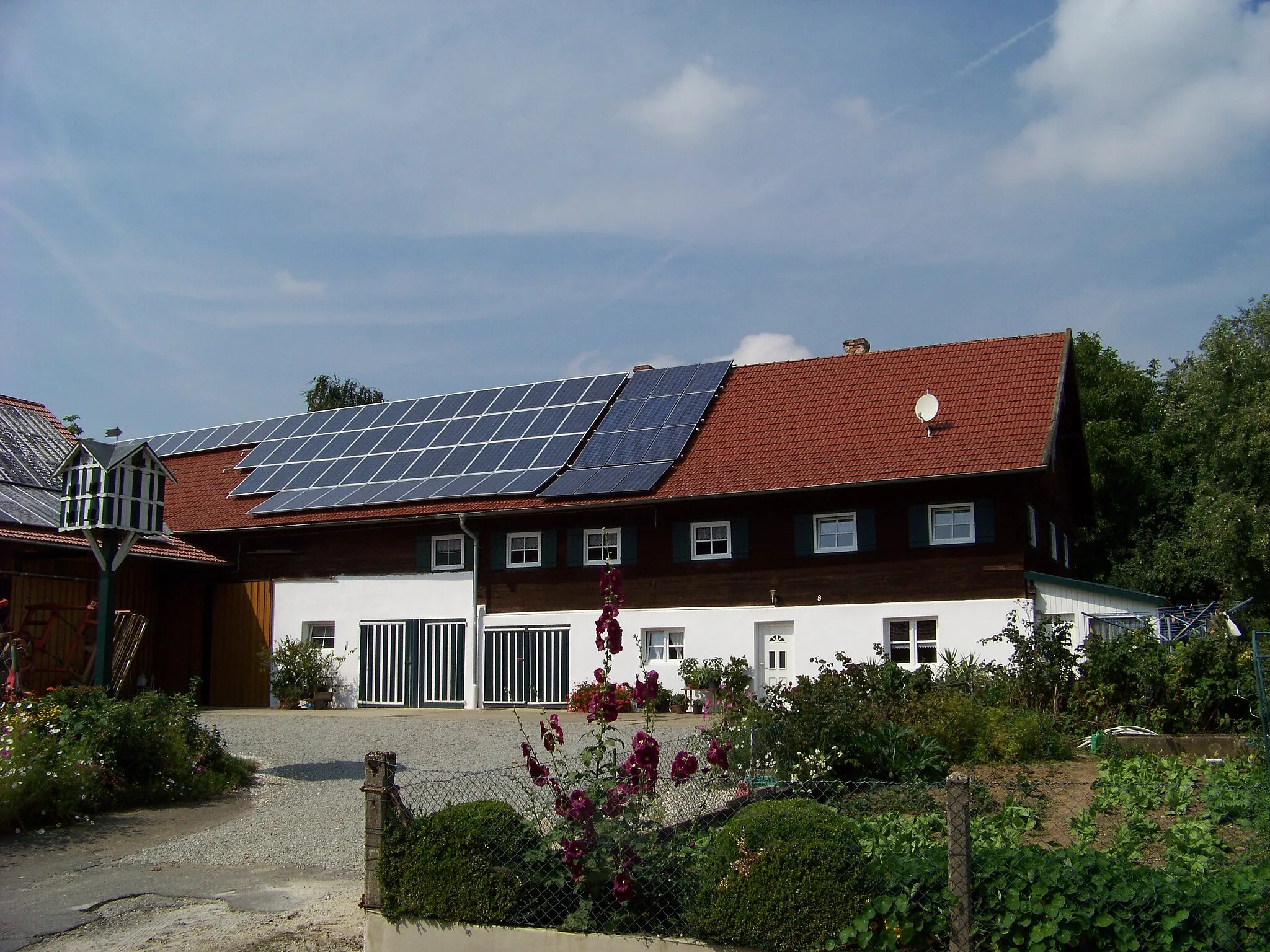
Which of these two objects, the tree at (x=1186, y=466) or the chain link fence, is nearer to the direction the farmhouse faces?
the chain link fence

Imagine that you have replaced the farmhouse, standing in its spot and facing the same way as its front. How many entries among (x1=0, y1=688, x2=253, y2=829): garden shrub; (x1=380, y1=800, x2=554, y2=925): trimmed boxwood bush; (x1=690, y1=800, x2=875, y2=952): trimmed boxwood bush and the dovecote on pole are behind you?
0

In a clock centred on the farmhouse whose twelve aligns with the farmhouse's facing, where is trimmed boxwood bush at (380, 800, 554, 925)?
The trimmed boxwood bush is roughly at 12 o'clock from the farmhouse.

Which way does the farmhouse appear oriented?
toward the camera

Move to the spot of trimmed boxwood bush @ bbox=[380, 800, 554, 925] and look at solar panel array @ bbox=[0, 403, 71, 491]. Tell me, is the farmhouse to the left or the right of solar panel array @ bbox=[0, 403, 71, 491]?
right

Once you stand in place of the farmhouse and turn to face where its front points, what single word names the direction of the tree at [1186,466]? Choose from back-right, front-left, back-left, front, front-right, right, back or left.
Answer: back-left

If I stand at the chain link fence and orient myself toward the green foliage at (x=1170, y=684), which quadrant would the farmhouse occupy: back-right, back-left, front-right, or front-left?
front-left

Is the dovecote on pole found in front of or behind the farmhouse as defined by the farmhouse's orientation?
in front

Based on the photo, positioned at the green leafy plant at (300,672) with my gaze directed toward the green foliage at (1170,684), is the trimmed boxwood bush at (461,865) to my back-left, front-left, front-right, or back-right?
front-right

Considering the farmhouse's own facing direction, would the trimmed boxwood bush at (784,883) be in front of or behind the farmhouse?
in front

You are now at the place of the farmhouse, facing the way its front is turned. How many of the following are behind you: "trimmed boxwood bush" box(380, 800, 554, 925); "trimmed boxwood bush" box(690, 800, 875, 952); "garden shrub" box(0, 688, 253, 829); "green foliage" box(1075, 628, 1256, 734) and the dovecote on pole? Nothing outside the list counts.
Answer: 0

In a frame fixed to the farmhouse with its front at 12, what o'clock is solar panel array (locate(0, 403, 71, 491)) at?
The solar panel array is roughly at 3 o'clock from the farmhouse.

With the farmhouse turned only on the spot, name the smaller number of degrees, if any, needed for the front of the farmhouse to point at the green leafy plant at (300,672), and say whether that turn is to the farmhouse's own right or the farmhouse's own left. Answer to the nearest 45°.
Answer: approximately 90° to the farmhouse's own right

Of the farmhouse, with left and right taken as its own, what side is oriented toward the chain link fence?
front

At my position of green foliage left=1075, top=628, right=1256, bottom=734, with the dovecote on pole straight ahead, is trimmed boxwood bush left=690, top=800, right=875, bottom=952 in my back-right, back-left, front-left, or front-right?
front-left

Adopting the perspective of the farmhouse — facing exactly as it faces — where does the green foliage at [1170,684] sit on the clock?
The green foliage is roughly at 11 o'clock from the farmhouse.
